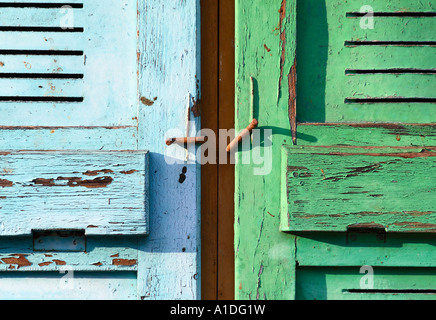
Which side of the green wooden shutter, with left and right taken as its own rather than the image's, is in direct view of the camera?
front

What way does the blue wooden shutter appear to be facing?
toward the camera

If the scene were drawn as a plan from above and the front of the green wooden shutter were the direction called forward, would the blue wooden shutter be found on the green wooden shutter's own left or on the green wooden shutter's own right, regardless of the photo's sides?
on the green wooden shutter's own right

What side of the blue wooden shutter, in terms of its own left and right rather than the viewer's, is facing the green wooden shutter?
left

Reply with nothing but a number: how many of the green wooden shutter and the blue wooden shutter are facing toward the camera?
2
